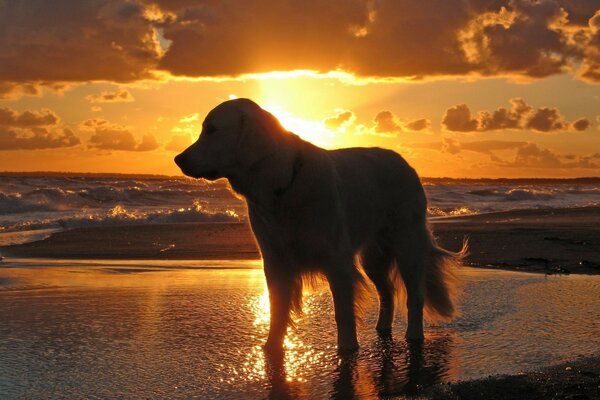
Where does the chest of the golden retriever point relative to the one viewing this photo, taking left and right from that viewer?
facing the viewer and to the left of the viewer
